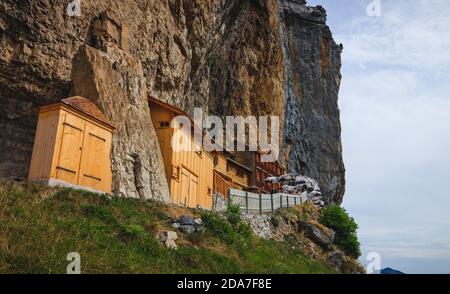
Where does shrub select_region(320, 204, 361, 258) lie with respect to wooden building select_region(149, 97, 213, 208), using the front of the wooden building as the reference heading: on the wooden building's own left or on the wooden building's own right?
on the wooden building's own left

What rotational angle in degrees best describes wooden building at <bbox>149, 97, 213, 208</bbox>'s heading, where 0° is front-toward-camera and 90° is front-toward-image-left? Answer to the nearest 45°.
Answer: approximately 315°

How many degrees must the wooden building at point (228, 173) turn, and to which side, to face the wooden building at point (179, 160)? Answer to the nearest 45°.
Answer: approximately 45° to its right

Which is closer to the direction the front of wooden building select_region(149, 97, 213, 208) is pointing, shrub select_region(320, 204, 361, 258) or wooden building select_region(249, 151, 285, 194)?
the shrub

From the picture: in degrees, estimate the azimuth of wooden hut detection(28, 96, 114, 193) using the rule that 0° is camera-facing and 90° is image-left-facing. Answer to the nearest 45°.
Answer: approximately 315°

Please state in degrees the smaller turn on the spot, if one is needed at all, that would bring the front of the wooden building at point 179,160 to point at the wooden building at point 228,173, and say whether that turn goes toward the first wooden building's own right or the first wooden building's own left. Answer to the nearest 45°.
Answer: approximately 135° to the first wooden building's own left

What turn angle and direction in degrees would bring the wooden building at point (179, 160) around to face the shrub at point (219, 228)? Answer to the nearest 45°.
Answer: approximately 45° to its right

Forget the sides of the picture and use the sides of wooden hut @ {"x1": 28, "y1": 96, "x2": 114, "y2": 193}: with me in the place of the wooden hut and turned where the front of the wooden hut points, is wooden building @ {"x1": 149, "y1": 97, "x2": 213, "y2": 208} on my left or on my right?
on my left

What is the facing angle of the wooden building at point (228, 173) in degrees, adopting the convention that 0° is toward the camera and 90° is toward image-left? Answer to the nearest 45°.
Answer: approximately 315°
